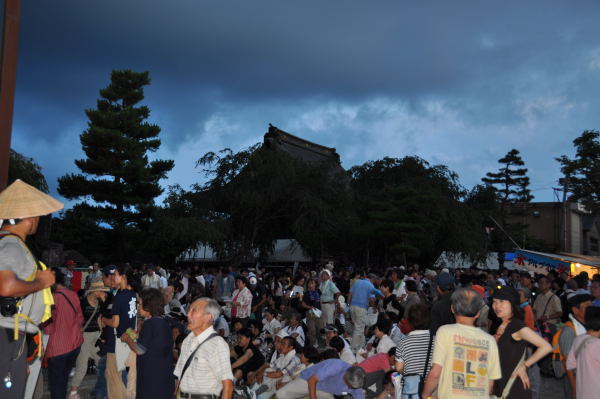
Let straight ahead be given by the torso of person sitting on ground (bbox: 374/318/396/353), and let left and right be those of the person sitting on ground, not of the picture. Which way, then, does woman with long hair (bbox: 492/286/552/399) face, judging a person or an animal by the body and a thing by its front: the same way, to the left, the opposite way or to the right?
the same way

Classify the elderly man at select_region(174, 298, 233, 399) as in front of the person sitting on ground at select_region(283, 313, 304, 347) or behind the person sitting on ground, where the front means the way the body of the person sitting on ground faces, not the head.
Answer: in front

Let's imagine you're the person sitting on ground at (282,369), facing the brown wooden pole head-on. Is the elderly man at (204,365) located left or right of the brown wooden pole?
left

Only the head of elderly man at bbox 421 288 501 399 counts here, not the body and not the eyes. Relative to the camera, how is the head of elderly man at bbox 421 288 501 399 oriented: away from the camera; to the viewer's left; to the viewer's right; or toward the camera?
away from the camera

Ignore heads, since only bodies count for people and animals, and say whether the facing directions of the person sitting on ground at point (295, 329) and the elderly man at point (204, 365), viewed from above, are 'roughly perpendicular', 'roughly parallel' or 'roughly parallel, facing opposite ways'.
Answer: roughly parallel

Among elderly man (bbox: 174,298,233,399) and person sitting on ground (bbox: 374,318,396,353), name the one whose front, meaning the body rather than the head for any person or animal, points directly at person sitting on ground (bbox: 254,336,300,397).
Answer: person sitting on ground (bbox: 374,318,396,353)

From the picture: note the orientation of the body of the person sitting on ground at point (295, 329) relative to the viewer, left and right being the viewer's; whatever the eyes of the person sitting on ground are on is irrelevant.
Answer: facing the viewer and to the left of the viewer

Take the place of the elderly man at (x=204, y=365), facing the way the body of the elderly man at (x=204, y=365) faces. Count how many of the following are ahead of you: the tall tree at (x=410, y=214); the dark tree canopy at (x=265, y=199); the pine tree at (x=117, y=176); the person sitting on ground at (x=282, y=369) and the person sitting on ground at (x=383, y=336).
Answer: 0

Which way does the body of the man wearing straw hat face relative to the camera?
to the viewer's right

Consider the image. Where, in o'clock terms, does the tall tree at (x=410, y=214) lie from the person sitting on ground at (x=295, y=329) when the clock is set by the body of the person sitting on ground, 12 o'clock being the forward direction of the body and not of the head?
The tall tree is roughly at 5 o'clock from the person sitting on ground.

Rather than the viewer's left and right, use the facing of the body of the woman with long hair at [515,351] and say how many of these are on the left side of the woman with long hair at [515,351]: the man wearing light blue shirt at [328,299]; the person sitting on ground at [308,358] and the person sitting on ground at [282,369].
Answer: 0

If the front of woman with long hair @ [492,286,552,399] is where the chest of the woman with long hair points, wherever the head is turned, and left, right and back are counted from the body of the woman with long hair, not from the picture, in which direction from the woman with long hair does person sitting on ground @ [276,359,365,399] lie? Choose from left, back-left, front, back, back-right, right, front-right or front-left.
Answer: front-right

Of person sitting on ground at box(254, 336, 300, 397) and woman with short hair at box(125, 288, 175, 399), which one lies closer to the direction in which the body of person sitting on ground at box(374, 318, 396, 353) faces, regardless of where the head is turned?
the person sitting on ground

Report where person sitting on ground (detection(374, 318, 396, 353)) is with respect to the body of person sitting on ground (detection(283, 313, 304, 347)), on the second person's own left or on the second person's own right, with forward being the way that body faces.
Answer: on the second person's own left
